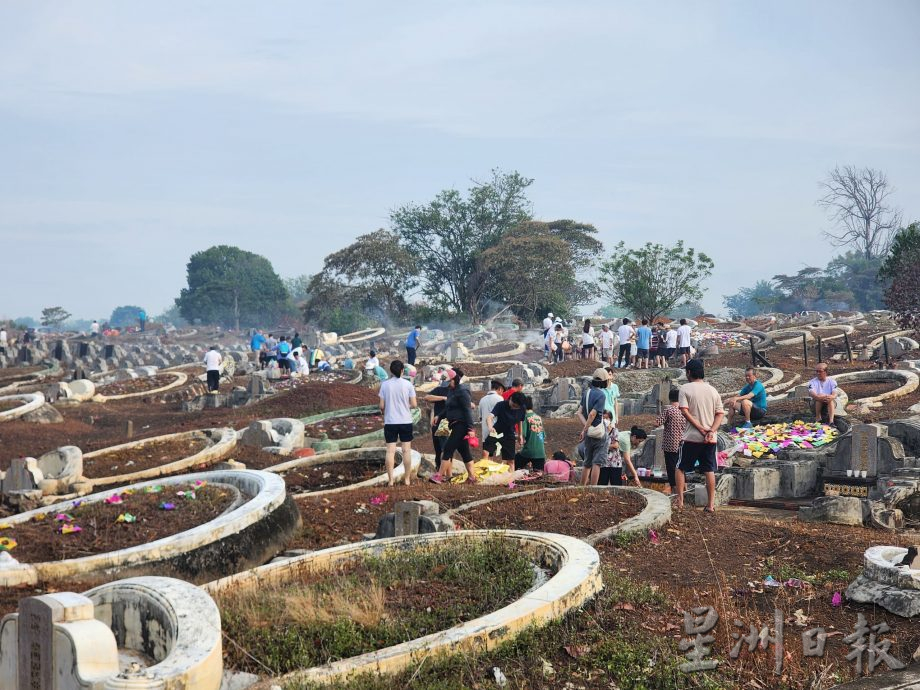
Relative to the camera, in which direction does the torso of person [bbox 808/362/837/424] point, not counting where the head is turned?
toward the camera

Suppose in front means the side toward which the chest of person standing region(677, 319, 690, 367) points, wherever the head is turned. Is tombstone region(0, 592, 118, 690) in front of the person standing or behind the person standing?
behind

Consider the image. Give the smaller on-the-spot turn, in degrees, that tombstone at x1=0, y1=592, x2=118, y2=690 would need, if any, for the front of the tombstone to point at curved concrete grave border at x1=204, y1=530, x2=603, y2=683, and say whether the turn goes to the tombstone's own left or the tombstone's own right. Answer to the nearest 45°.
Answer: approximately 135° to the tombstone's own left

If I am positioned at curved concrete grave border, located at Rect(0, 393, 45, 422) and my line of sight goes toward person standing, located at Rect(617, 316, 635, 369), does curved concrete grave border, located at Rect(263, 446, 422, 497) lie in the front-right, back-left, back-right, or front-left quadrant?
front-right

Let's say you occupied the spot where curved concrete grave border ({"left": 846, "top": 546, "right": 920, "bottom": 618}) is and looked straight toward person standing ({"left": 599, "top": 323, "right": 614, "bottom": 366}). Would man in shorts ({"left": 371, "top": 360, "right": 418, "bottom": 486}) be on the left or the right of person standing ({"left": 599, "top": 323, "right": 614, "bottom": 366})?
left

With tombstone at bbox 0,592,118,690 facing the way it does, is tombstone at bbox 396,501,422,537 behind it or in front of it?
behind

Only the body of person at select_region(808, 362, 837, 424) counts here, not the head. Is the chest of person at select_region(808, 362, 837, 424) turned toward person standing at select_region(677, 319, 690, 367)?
no

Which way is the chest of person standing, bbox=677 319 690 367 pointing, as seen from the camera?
away from the camera

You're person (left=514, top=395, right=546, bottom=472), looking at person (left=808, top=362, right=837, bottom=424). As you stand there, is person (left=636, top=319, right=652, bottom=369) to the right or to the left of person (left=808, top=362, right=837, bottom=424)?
left
